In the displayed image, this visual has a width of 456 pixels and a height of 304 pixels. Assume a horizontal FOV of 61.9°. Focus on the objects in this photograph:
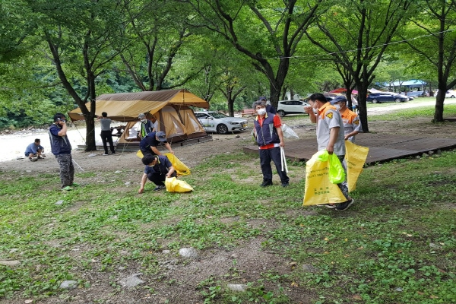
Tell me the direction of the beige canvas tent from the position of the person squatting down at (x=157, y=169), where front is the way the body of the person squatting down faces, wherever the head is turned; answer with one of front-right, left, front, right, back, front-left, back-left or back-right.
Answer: back-right

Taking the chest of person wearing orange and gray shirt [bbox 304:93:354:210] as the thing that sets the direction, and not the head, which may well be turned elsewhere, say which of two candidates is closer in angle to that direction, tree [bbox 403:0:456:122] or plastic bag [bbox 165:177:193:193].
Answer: the plastic bag

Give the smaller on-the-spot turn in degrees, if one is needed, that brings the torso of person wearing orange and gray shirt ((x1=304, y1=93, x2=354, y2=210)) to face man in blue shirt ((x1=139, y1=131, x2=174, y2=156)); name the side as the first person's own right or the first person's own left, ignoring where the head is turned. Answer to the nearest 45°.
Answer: approximately 45° to the first person's own right

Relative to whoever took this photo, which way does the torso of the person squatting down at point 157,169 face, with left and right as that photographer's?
facing the viewer and to the left of the viewer

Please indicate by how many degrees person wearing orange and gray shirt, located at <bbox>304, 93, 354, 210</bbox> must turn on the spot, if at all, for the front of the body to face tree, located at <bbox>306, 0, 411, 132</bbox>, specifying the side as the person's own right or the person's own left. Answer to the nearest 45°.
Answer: approximately 90° to the person's own right

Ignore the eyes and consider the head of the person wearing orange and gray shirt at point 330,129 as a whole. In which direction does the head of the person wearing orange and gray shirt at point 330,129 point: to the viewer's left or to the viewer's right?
to the viewer's left

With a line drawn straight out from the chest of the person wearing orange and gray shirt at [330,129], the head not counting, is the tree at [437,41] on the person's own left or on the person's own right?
on the person's own right

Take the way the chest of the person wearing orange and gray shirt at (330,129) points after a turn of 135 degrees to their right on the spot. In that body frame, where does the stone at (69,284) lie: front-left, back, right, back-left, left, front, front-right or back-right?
back

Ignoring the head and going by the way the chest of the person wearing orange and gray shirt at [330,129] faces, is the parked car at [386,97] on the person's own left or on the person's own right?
on the person's own right

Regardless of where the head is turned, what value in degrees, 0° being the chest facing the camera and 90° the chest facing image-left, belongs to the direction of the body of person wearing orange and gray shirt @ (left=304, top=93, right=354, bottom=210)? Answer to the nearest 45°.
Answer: approximately 90°

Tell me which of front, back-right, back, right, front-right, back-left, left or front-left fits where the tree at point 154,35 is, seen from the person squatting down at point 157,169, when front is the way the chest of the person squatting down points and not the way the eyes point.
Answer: back-right

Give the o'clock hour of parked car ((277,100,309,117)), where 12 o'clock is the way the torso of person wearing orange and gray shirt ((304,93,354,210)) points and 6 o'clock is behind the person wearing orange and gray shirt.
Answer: The parked car is roughly at 3 o'clock from the person wearing orange and gray shirt.

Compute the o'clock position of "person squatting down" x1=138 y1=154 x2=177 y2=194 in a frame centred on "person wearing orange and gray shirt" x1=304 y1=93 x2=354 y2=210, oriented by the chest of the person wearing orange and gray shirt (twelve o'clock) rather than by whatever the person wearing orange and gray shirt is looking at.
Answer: The person squatting down is roughly at 1 o'clock from the person wearing orange and gray shirt.
